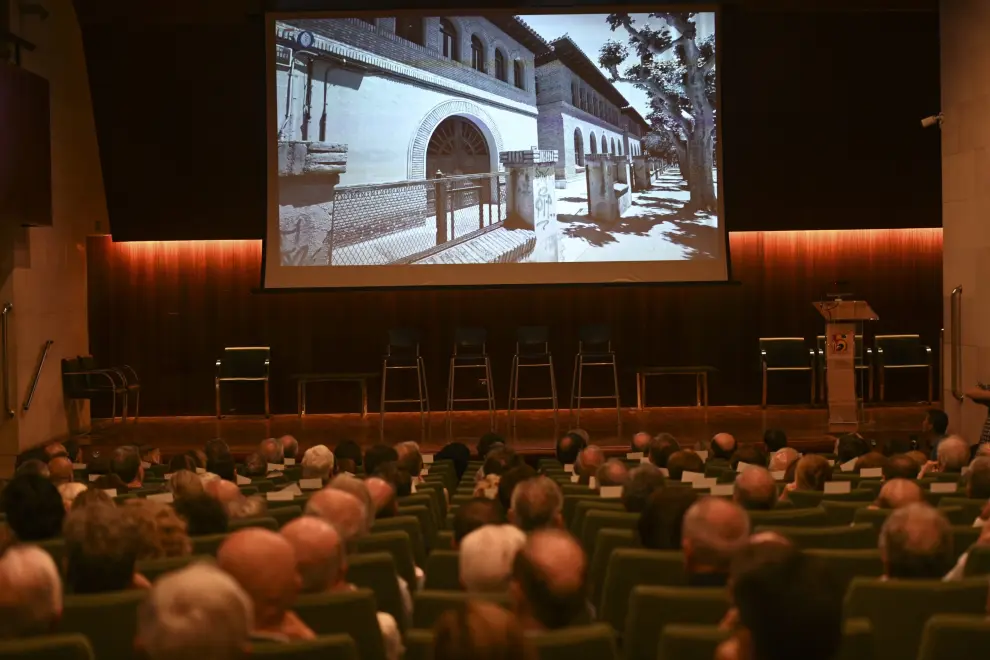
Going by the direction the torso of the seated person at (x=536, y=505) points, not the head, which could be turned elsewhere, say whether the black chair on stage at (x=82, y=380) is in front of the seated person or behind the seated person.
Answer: in front

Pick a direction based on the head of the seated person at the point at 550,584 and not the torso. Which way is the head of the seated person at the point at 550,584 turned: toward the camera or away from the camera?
away from the camera

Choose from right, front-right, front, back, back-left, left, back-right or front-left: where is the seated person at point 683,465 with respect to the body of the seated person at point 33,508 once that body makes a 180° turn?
left

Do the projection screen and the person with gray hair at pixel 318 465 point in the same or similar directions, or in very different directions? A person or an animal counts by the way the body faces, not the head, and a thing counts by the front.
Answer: very different directions

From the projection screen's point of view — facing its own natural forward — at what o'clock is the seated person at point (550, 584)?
The seated person is roughly at 12 o'clock from the projection screen.

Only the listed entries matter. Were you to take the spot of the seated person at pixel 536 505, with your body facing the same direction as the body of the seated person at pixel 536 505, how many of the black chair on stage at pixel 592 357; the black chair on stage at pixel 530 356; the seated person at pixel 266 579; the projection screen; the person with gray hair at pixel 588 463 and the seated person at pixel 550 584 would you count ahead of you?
4

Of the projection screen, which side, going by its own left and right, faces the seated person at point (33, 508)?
front

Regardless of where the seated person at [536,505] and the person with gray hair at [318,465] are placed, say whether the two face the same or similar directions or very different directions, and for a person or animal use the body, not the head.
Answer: same or similar directions

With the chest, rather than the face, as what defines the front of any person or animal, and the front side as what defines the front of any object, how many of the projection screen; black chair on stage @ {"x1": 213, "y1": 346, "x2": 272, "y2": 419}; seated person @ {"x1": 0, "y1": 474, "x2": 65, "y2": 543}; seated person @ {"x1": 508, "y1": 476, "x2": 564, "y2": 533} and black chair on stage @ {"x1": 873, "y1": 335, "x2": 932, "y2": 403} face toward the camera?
3

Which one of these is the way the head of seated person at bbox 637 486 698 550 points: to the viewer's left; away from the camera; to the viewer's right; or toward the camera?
away from the camera

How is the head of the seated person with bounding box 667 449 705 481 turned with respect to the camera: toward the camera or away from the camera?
away from the camera

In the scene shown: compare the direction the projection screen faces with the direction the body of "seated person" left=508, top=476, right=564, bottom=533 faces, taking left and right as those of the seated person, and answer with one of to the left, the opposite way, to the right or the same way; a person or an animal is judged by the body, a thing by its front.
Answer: the opposite way

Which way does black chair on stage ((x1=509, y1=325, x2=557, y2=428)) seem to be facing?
toward the camera

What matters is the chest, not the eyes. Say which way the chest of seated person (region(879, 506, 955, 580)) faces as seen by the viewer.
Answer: away from the camera

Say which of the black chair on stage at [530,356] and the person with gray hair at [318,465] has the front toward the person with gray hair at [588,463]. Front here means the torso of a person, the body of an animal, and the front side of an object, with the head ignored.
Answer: the black chair on stage

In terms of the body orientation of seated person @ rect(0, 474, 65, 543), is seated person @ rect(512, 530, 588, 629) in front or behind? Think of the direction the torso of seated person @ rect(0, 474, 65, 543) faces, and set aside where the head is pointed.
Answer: behind

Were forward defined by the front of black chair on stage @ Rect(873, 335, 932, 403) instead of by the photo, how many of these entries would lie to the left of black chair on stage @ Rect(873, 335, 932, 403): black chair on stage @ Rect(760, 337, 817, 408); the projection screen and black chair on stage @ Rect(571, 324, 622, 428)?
0

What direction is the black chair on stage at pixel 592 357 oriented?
toward the camera

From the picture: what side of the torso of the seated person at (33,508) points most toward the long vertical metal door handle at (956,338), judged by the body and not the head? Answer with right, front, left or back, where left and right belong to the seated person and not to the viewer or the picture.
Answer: right

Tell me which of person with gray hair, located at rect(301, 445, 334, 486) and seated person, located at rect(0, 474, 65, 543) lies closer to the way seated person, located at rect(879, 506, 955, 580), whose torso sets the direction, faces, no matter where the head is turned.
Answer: the person with gray hair

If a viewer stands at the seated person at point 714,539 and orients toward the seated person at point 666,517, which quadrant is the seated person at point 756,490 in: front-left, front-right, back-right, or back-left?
front-right

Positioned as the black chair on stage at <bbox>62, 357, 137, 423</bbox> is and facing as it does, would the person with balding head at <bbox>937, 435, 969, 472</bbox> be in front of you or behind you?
in front

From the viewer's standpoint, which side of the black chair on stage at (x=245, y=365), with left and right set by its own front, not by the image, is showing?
front

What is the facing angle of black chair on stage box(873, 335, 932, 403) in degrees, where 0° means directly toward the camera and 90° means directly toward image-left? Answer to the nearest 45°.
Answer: approximately 0°
